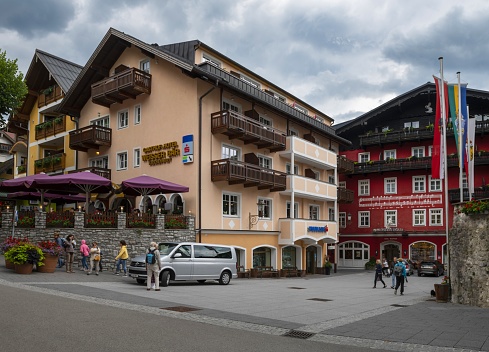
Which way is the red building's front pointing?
toward the camera

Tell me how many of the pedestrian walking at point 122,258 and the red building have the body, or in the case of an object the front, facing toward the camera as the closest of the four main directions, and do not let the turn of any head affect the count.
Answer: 1

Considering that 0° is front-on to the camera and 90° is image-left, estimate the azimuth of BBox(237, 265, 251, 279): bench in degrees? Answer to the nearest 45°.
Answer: approximately 315°

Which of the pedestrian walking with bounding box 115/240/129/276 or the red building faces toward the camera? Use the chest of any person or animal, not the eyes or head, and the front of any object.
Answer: the red building

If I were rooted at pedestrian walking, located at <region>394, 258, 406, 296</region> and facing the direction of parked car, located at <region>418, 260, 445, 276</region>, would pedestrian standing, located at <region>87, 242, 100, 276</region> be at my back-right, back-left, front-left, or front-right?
back-left

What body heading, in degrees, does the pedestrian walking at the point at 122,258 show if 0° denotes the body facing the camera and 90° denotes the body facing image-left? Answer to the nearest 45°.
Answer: approximately 90°

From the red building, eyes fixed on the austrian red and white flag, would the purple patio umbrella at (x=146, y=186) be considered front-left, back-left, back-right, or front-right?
front-right

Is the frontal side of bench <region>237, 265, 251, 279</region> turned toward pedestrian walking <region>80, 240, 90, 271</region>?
no

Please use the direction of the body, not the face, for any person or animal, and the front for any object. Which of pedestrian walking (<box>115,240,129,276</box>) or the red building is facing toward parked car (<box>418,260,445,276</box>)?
the red building

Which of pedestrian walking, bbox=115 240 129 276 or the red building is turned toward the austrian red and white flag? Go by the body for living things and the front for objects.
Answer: the red building

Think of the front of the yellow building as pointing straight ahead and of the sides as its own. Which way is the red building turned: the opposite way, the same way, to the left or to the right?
the same way

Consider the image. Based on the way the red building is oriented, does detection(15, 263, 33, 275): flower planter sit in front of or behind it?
in front

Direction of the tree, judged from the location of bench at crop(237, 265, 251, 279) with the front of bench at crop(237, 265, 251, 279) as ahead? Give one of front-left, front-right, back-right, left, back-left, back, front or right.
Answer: right

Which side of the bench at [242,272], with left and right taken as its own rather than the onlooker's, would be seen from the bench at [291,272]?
left
